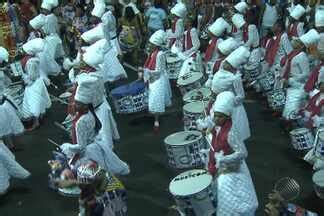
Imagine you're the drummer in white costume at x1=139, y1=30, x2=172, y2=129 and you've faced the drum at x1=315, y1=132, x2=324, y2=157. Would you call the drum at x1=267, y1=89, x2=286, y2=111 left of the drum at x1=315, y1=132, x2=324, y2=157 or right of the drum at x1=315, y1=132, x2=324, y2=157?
left

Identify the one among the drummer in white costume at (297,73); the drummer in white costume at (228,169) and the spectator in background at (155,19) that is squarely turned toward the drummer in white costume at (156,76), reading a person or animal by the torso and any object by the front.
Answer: the drummer in white costume at (297,73)

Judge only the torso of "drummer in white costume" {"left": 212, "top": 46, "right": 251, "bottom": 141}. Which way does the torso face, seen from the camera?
to the viewer's left

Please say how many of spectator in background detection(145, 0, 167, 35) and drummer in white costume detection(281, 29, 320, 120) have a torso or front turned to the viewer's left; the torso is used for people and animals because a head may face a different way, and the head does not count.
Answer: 1

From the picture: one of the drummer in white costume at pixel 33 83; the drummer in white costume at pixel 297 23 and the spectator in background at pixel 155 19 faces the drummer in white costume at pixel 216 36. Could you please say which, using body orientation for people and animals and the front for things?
the drummer in white costume at pixel 297 23
